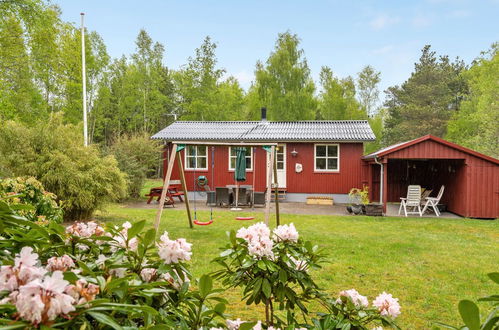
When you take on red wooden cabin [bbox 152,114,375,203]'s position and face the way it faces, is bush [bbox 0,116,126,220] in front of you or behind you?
in front

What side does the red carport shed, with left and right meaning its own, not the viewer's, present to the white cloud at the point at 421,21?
back

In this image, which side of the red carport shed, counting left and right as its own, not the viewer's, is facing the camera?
front

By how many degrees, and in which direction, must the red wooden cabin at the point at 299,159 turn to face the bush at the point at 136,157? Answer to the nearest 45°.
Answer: approximately 90° to its right

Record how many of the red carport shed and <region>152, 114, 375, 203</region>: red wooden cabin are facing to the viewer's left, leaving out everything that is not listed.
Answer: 0

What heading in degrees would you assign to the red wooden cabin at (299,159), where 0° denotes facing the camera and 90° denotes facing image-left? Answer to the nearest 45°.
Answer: approximately 0°

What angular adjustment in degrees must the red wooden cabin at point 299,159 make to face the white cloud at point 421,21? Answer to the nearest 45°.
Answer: approximately 135° to its left
